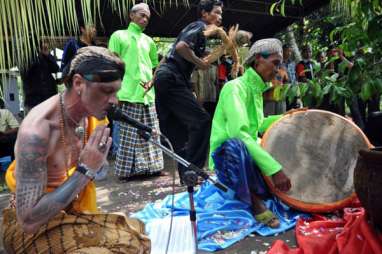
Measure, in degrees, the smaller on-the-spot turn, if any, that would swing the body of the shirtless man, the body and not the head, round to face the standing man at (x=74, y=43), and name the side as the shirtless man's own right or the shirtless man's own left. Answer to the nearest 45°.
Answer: approximately 135° to the shirtless man's own left

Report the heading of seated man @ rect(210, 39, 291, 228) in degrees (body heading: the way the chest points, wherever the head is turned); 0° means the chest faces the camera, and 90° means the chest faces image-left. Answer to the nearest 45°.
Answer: approximately 270°
